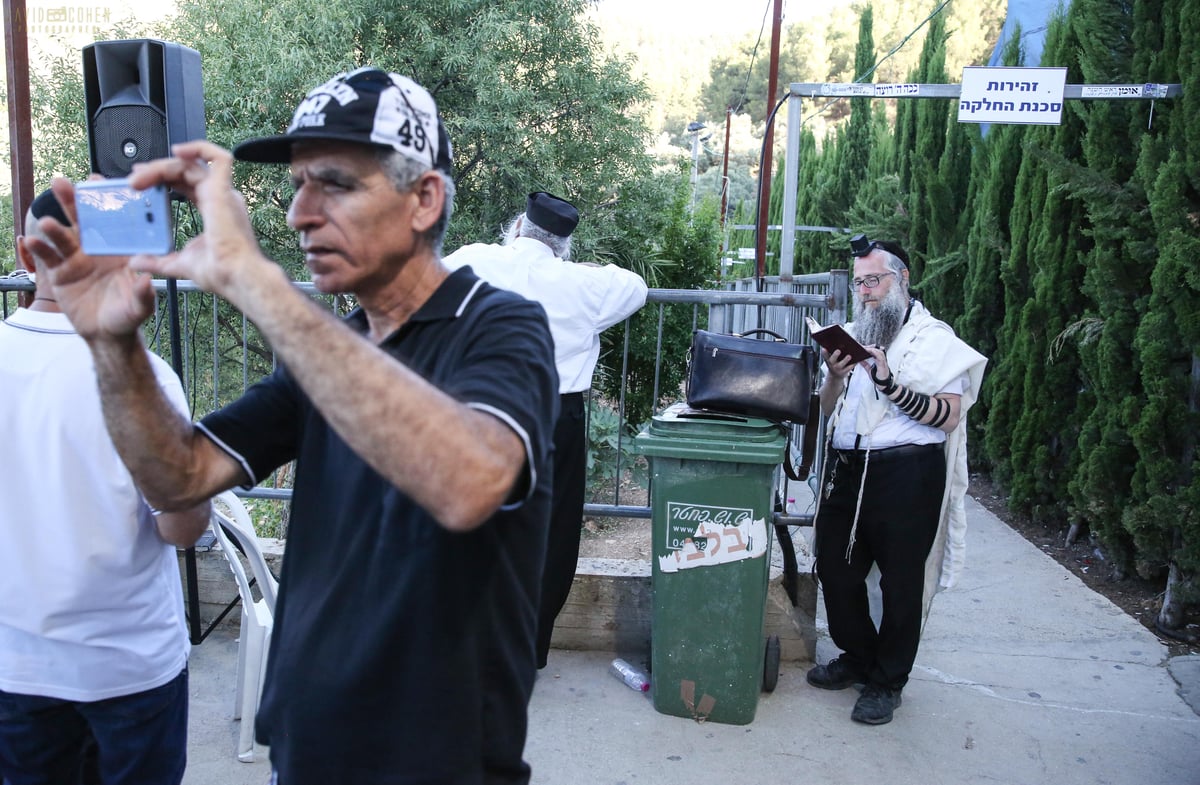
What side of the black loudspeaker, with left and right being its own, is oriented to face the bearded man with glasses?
left

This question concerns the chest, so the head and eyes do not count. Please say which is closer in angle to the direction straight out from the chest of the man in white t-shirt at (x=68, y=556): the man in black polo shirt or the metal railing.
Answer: the metal railing

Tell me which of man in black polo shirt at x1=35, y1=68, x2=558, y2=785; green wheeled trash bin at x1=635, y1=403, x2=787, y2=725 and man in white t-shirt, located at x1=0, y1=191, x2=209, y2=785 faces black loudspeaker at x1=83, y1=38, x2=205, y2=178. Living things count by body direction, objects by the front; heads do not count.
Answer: the man in white t-shirt

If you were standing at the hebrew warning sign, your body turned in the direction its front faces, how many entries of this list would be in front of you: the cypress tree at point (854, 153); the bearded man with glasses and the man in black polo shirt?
2

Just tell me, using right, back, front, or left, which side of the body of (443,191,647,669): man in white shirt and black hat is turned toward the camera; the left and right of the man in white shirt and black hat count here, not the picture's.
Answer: back

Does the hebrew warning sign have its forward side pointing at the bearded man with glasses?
yes

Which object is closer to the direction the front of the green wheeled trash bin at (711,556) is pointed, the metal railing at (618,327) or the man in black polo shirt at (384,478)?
the man in black polo shirt

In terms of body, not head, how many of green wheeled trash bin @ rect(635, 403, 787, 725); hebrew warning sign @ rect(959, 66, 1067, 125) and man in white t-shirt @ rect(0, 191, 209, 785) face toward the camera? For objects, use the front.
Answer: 2

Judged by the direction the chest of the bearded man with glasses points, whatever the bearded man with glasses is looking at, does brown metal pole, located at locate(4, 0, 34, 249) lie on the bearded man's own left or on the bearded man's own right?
on the bearded man's own right

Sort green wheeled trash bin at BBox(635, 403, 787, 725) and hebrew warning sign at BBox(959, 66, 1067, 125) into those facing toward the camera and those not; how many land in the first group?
2

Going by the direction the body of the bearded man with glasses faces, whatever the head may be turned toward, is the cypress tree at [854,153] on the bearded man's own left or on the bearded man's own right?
on the bearded man's own right

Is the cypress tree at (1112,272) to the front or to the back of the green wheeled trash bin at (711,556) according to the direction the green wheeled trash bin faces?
to the back

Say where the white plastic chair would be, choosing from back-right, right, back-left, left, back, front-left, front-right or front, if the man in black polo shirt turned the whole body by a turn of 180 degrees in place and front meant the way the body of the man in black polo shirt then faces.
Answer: front-left

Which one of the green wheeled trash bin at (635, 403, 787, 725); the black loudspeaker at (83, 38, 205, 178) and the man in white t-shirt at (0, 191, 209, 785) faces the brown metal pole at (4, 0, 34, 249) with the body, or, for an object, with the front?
the man in white t-shirt
